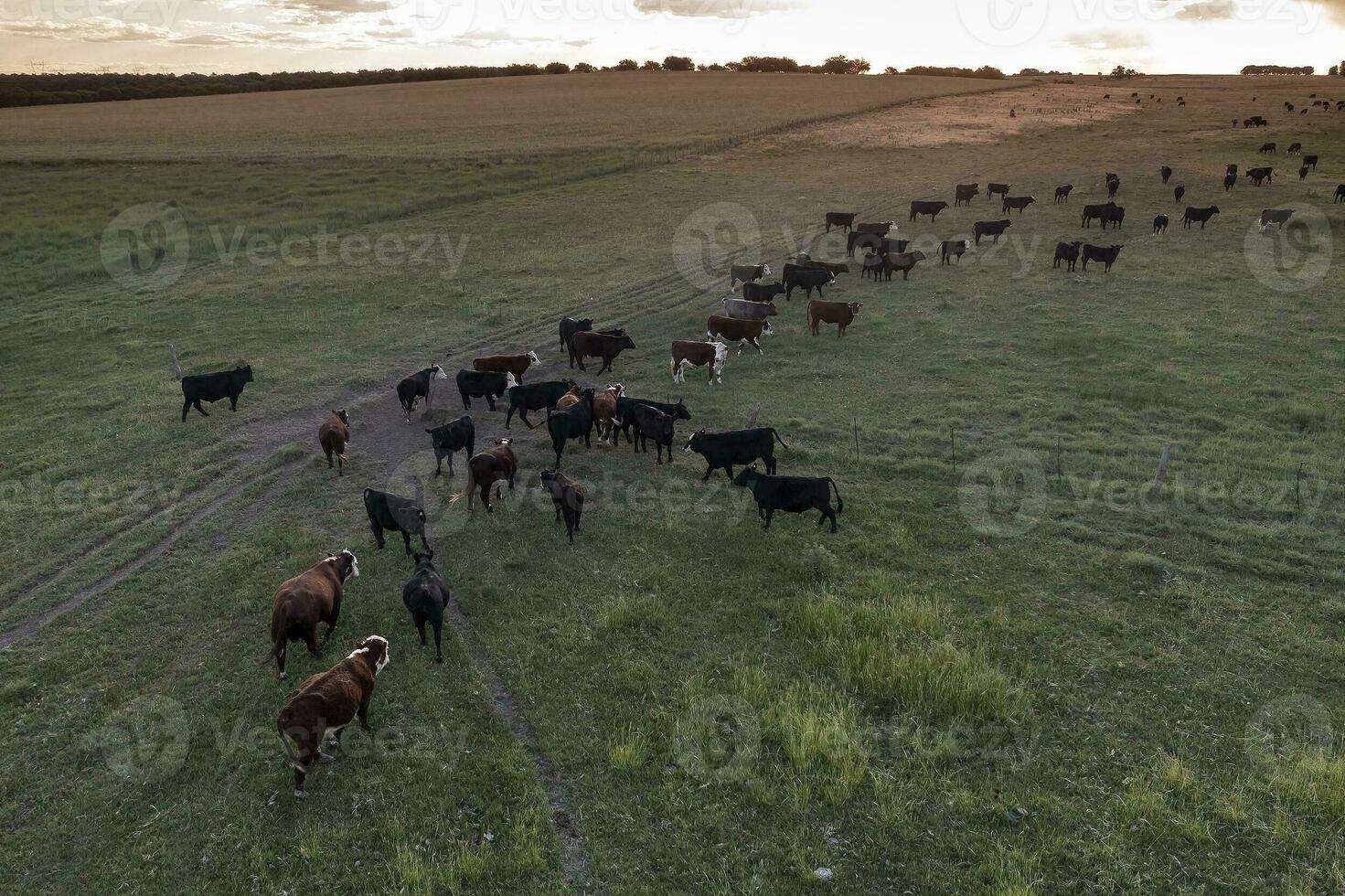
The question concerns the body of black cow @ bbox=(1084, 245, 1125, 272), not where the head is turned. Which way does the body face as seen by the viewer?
to the viewer's right

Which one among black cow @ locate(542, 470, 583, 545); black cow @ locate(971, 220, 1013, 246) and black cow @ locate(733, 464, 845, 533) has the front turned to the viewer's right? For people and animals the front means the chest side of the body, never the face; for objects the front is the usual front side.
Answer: black cow @ locate(971, 220, 1013, 246)

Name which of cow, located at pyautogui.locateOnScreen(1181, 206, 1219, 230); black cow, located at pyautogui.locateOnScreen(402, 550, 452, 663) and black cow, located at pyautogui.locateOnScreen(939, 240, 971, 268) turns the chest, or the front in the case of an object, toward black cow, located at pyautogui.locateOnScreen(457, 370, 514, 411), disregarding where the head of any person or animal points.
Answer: black cow, located at pyautogui.locateOnScreen(402, 550, 452, 663)

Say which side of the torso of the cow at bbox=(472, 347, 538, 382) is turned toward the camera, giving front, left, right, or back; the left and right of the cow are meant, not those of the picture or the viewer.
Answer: right

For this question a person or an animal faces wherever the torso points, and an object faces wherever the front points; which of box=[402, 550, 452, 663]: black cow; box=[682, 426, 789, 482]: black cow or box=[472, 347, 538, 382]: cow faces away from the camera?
box=[402, 550, 452, 663]: black cow

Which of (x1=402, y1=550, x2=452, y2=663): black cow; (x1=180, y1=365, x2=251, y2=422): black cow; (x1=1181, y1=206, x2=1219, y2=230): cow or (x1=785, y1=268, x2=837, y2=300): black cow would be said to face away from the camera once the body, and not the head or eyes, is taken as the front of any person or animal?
(x1=402, y1=550, x2=452, y2=663): black cow

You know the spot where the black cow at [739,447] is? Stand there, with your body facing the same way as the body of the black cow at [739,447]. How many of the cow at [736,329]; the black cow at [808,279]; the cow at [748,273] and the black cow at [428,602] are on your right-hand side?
3

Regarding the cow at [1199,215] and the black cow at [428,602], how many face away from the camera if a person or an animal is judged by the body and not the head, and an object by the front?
1

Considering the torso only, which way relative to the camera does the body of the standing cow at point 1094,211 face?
to the viewer's right

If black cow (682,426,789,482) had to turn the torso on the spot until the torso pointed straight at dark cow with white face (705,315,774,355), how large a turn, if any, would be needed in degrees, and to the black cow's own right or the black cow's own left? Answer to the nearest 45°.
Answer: approximately 90° to the black cow's own right

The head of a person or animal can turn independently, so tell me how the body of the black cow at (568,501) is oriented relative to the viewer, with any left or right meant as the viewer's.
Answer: facing away from the viewer and to the left of the viewer

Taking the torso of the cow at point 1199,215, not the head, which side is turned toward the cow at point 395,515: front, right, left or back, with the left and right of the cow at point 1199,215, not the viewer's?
right
